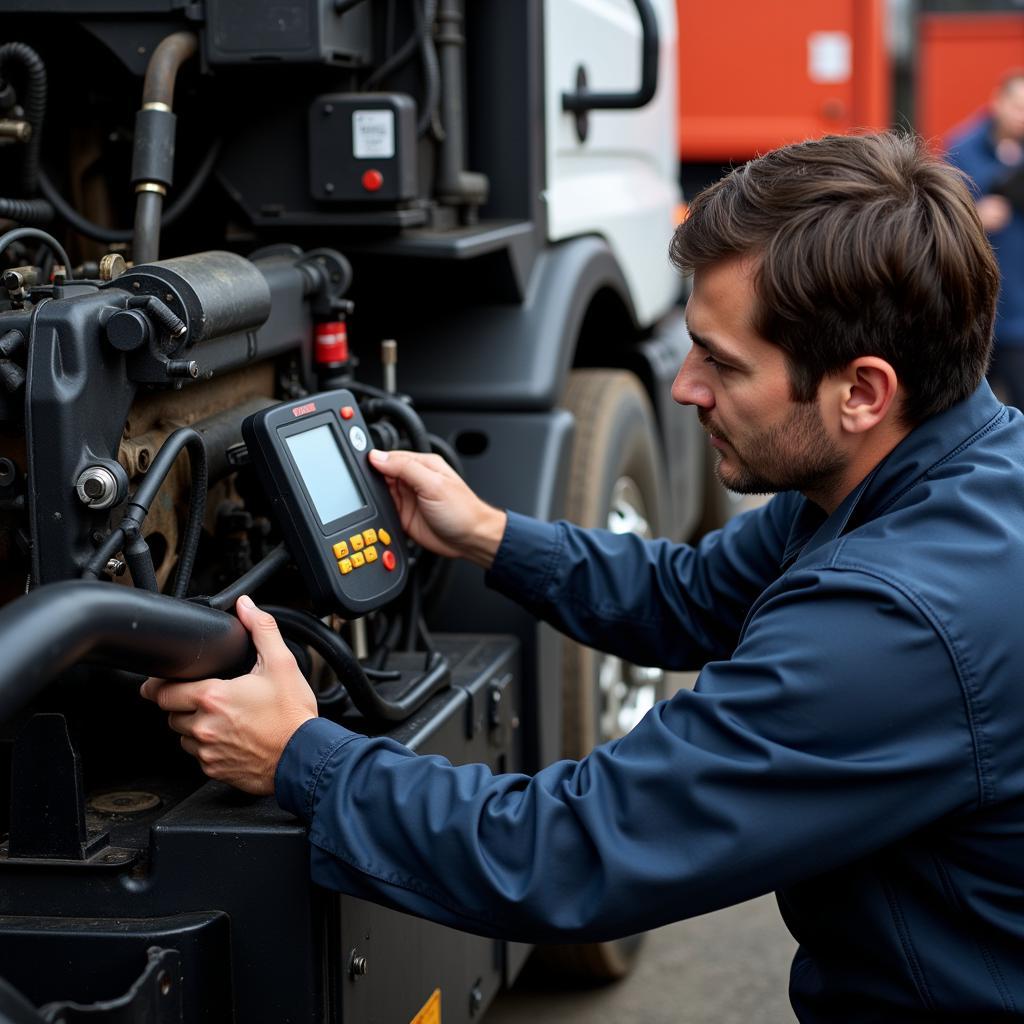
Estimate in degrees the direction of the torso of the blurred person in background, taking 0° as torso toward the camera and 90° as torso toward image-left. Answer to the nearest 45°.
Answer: approximately 0°

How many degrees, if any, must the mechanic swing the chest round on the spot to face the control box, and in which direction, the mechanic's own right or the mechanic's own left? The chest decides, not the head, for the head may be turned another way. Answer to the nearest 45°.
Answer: approximately 45° to the mechanic's own right

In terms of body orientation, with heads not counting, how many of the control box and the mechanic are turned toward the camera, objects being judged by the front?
1

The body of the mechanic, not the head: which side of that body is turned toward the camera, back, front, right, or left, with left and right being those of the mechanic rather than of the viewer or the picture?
left

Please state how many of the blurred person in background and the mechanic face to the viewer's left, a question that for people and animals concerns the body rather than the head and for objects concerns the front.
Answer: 1

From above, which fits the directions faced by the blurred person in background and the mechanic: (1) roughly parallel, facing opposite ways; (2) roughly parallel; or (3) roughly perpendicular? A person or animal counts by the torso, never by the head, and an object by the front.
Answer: roughly perpendicular

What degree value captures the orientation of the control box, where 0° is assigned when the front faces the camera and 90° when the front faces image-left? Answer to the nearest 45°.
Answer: approximately 0°

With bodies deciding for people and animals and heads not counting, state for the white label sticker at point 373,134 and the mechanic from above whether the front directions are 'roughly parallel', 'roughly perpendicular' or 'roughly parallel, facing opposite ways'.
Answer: roughly perpendicular

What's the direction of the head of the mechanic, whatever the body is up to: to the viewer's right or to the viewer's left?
to the viewer's left

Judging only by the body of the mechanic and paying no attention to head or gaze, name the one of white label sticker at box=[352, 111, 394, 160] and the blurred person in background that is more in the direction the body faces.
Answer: the white label sticker
